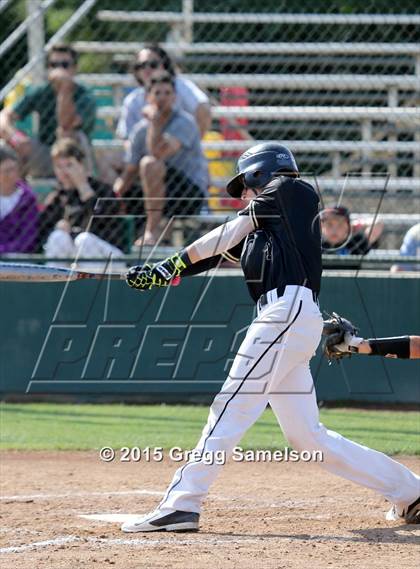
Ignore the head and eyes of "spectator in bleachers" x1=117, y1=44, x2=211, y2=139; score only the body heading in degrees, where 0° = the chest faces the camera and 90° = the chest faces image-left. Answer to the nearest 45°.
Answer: approximately 0°

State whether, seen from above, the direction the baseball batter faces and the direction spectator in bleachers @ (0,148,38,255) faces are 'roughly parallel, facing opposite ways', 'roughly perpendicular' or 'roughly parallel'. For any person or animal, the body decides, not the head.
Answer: roughly perpendicular

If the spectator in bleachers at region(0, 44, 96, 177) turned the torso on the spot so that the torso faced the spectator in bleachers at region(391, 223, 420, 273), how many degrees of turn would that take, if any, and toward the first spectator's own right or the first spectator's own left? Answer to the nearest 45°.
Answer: approximately 45° to the first spectator's own left

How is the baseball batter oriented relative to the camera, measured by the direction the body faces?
to the viewer's left

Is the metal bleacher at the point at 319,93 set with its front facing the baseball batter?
yes

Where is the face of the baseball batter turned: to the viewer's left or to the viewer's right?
to the viewer's left

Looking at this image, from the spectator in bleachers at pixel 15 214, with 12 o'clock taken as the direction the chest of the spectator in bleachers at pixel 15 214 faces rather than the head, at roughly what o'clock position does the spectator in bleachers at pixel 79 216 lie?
the spectator in bleachers at pixel 79 216 is roughly at 10 o'clock from the spectator in bleachers at pixel 15 214.
